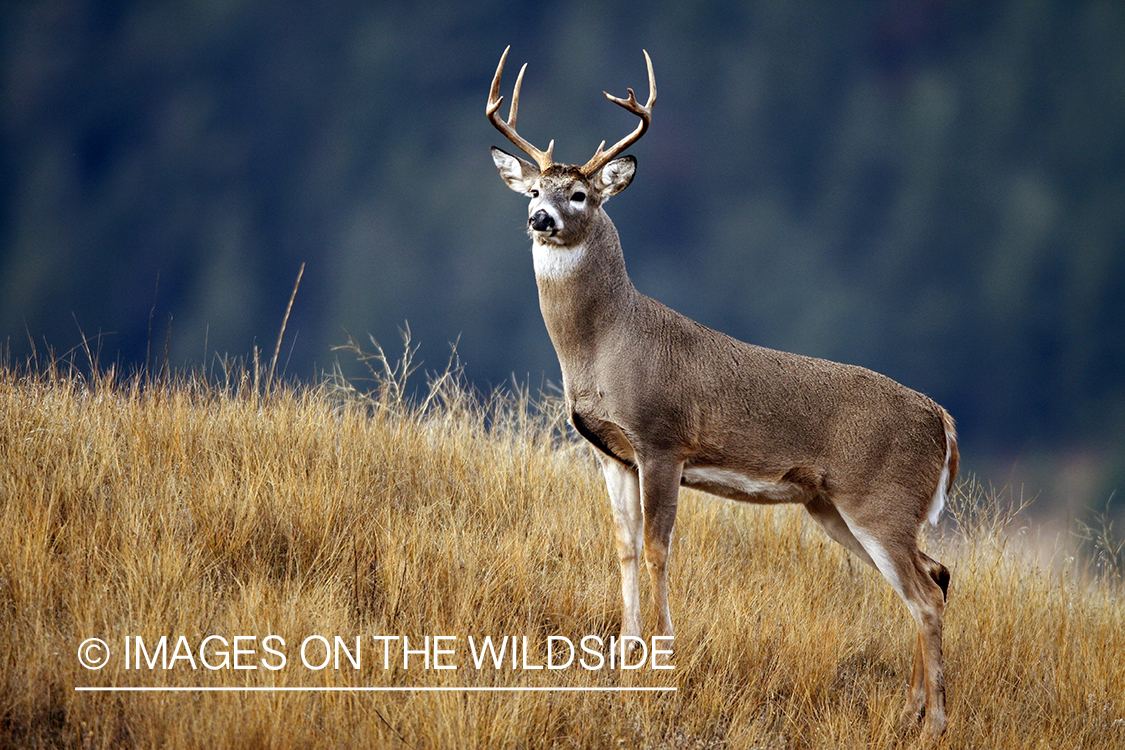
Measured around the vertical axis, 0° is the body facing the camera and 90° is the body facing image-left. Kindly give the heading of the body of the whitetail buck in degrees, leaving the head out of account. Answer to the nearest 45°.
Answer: approximately 90°
